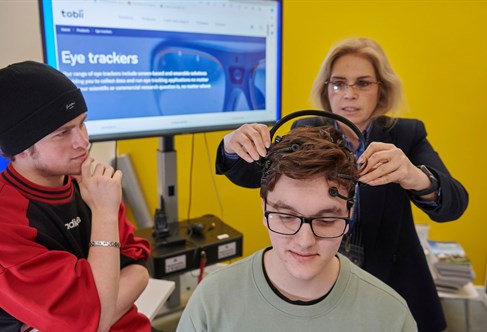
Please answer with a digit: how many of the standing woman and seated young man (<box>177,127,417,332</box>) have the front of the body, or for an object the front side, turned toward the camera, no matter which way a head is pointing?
2

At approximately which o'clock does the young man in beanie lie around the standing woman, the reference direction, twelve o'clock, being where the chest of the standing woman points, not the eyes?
The young man in beanie is roughly at 2 o'clock from the standing woman.

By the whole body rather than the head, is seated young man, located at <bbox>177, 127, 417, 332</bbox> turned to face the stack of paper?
no

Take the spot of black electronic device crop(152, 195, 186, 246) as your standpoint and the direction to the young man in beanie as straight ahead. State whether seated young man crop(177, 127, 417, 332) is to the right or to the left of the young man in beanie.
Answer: left

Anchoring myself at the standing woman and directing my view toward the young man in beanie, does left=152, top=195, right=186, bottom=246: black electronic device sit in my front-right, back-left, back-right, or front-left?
front-right

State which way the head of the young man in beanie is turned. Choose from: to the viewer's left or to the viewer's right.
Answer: to the viewer's right

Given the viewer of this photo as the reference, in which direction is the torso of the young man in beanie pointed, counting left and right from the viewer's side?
facing the viewer and to the right of the viewer

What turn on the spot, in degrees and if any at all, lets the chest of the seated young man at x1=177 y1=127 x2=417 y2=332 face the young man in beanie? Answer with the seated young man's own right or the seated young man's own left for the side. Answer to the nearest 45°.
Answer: approximately 90° to the seated young man's own right

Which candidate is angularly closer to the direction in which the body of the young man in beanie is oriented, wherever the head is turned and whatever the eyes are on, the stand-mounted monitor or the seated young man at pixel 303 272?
the seated young man

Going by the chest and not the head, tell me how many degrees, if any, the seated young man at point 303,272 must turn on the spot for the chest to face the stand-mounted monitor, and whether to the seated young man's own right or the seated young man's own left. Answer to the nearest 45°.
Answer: approximately 135° to the seated young man's own right

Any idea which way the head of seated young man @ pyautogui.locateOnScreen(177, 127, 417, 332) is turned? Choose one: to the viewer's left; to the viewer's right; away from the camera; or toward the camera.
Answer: toward the camera

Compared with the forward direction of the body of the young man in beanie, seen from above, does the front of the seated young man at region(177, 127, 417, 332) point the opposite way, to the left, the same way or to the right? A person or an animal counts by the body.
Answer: to the right

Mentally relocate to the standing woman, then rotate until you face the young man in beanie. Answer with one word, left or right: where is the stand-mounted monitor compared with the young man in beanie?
right

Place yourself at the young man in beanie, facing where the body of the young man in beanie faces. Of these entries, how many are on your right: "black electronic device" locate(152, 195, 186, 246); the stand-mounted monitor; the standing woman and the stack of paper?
0

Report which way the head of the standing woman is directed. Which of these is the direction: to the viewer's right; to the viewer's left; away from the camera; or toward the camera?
toward the camera

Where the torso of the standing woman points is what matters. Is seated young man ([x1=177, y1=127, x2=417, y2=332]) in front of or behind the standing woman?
in front

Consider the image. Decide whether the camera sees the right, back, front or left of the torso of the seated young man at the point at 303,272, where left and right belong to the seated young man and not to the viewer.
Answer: front

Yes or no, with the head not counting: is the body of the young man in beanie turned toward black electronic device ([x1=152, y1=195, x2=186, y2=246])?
no

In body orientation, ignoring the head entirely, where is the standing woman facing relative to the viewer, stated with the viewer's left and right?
facing the viewer
